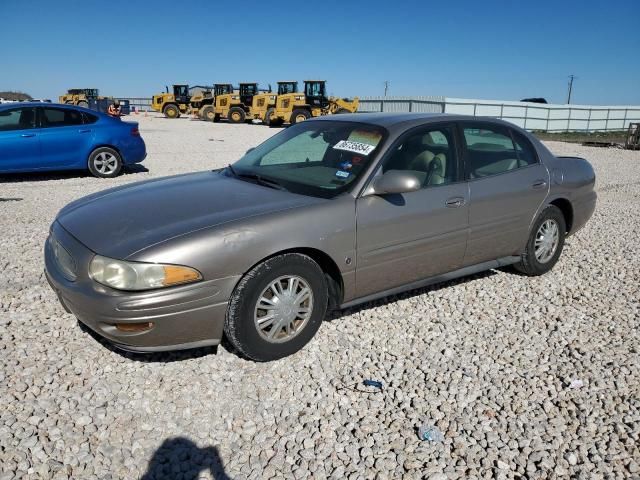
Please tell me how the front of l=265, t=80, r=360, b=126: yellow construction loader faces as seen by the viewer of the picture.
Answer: facing away from the viewer and to the right of the viewer

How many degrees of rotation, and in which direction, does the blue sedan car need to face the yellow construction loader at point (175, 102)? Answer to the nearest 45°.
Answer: approximately 90° to its right

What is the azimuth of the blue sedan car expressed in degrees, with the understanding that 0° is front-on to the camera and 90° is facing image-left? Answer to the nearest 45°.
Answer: approximately 90°

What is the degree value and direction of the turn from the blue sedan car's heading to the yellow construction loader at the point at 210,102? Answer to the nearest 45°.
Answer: approximately 90° to its right

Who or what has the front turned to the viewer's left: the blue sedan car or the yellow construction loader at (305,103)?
the blue sedan car

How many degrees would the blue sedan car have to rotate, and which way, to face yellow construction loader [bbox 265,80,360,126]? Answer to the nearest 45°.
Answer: approximately 135° to its right

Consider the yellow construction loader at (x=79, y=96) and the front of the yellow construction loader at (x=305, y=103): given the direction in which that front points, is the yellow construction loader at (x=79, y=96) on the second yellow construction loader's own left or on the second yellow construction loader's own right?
on the second yellow construction loader's own left

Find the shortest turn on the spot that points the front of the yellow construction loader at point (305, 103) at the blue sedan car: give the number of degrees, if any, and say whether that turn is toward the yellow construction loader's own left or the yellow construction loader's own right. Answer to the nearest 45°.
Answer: approximately 135° to the yellow construction loader's own right

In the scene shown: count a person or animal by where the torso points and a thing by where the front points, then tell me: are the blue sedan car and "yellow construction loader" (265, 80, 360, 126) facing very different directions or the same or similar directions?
very different directions

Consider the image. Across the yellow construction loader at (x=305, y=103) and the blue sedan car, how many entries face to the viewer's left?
1
